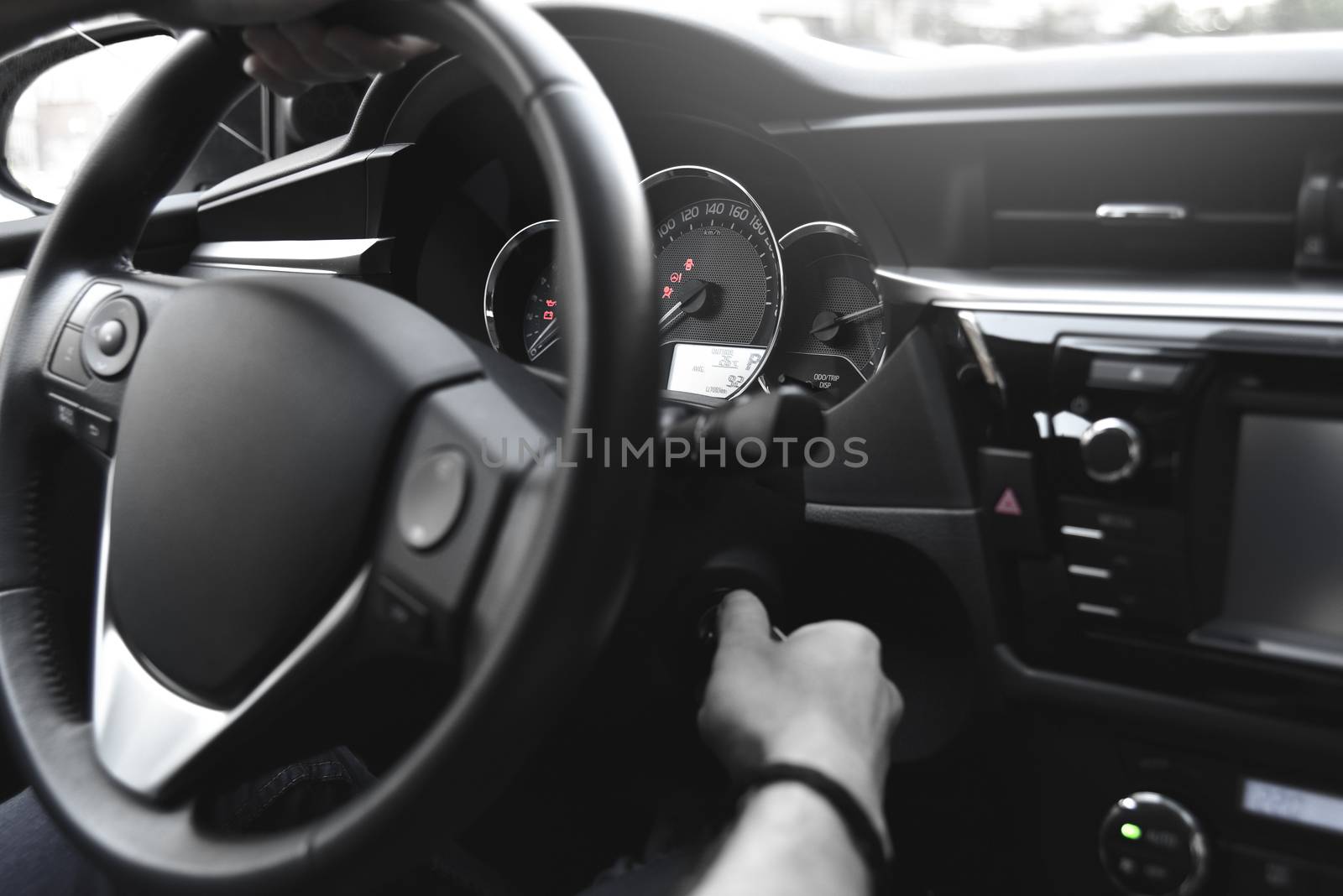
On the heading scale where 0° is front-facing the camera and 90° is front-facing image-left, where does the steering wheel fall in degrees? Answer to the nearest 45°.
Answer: approximately 45°
